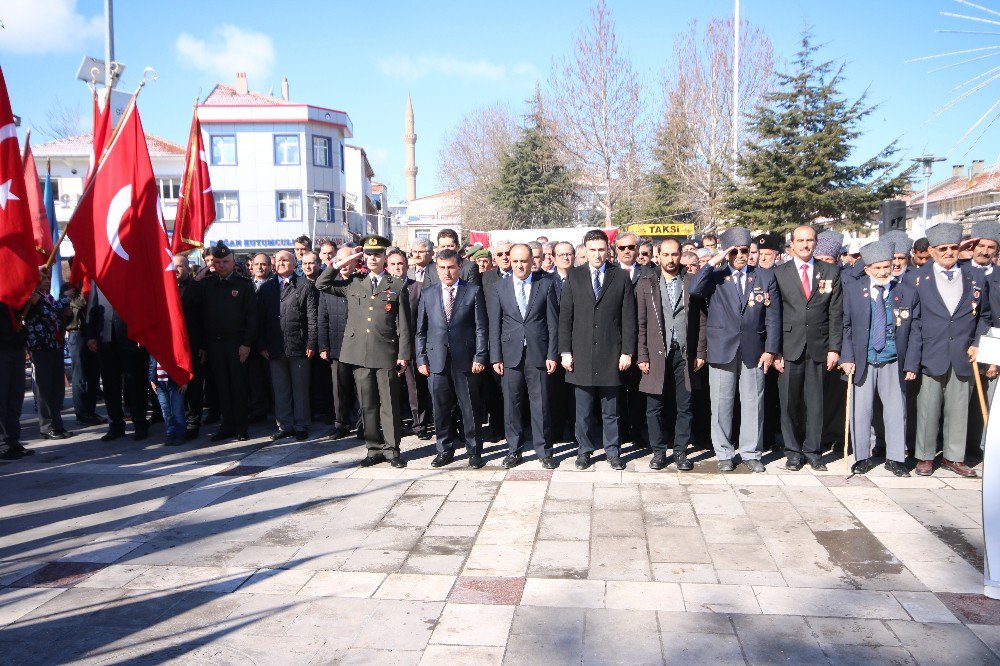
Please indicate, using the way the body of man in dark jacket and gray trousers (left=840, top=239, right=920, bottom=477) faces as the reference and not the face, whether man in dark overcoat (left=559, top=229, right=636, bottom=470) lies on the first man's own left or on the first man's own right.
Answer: on the first man's own right

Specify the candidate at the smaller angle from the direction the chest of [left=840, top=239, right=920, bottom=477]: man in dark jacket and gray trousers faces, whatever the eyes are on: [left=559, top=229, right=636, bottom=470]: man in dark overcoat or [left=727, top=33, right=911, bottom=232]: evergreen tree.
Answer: the man in dark overcoat

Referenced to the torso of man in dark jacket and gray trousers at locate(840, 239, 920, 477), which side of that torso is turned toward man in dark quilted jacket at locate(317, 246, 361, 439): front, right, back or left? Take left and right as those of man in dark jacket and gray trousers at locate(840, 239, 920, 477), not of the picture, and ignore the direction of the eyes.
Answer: right

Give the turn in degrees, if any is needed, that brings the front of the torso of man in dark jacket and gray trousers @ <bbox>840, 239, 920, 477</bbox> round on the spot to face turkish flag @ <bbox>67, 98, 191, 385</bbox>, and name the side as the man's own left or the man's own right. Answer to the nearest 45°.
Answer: approximately 45° to the man's own right

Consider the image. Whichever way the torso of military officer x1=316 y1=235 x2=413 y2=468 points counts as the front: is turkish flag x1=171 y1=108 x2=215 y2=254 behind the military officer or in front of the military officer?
behind
